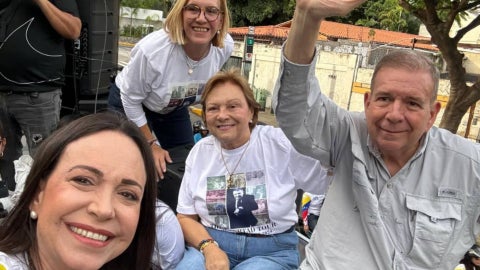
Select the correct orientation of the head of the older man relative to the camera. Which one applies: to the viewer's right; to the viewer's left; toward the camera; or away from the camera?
toward the camera

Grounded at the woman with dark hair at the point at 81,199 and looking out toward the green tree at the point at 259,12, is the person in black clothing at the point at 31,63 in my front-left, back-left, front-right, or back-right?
front-left

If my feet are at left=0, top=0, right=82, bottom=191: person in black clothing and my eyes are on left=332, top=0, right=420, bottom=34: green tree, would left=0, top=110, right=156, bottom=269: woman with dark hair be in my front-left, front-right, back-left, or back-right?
back-right

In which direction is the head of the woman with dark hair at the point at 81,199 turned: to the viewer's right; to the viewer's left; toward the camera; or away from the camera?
toward the camera

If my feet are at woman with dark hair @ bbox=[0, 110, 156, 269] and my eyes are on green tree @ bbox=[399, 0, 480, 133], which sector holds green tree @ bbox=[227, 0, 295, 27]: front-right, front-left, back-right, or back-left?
front-left
